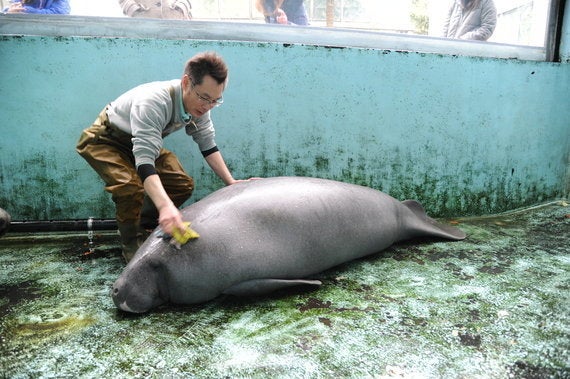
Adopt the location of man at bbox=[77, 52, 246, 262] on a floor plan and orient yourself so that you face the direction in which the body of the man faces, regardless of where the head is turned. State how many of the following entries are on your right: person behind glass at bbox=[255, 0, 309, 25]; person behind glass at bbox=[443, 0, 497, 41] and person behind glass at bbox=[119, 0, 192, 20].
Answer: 0

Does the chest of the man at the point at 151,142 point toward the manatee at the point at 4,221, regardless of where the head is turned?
no

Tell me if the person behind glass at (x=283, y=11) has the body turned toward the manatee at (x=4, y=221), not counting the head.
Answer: no

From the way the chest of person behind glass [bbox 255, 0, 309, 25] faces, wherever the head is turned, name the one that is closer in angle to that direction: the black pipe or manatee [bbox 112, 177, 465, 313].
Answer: the manatee

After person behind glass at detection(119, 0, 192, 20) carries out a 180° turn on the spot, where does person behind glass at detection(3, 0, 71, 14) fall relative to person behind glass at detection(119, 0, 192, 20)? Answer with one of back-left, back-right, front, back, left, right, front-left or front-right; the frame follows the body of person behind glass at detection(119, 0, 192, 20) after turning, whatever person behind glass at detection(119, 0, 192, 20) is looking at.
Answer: left

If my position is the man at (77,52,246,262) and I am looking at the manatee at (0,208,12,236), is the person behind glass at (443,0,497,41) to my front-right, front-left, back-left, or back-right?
back-right

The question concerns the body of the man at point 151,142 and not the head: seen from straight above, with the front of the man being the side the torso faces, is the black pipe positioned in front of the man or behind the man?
behind

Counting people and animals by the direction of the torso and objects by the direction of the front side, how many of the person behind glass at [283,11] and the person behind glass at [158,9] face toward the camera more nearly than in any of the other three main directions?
2

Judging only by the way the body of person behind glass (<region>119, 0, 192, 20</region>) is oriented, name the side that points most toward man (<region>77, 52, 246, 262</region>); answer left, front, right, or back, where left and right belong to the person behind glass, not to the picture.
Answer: front

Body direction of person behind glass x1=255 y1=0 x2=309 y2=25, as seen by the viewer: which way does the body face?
toward the camera

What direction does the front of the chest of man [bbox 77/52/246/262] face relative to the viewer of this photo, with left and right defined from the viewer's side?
facing the viewer and to the right of the viewer

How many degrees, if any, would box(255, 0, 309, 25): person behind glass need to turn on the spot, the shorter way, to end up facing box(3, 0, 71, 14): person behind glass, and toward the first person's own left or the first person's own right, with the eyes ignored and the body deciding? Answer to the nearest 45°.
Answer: approximately 90° to the first person's own right

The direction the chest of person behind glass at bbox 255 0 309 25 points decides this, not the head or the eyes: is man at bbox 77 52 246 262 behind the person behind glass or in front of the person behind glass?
in front

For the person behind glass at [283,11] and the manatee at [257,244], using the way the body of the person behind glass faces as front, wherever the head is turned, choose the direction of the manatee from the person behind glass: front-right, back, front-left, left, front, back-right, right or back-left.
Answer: front

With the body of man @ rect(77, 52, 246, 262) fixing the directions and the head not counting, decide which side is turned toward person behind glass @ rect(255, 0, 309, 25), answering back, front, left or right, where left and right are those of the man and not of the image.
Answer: left

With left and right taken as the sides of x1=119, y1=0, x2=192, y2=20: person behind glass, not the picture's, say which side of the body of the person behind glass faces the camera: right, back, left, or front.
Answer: front

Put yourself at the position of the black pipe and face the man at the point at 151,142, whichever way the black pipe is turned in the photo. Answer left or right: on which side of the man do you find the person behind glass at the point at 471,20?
left

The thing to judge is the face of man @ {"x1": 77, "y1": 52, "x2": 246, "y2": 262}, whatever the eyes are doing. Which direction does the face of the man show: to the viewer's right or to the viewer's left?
to the viewer's right
